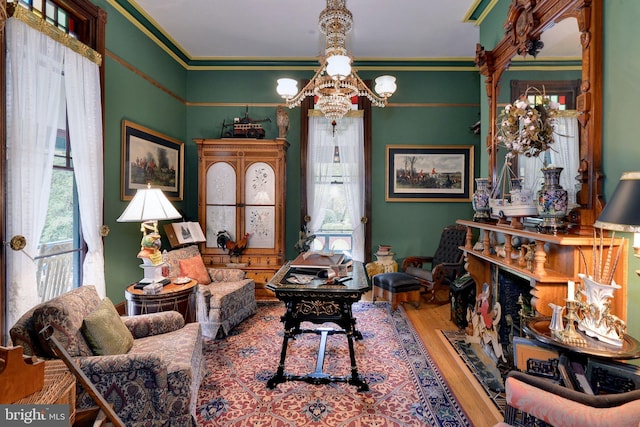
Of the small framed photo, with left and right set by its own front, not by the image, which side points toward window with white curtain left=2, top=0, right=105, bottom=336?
right

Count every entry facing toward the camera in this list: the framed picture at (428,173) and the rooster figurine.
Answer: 1

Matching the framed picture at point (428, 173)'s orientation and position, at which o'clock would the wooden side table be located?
The wooden side table is roughly at 1 o'clock from the framed picture.

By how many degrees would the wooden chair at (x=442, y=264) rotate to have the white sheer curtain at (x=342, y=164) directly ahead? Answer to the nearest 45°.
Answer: approximately 45° to its right

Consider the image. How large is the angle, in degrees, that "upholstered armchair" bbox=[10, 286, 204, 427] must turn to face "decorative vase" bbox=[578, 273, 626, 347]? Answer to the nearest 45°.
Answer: approximately 45° to its right

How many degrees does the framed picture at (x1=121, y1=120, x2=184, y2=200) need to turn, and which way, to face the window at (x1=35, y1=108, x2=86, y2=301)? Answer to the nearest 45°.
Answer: approximately 90° to its right

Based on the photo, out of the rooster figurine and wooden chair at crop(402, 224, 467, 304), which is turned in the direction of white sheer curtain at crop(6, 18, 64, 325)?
the wooden chair

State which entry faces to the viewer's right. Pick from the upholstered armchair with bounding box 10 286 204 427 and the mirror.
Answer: the upholstered armchair

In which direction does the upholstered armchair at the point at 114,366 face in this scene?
to the viewer's right

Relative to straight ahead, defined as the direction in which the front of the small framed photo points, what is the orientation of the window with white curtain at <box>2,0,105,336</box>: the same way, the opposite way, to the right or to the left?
to the left

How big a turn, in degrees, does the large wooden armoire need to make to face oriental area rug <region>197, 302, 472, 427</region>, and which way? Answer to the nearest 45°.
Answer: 0° — it already faces it

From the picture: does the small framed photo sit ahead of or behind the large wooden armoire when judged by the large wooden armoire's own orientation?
ahead
